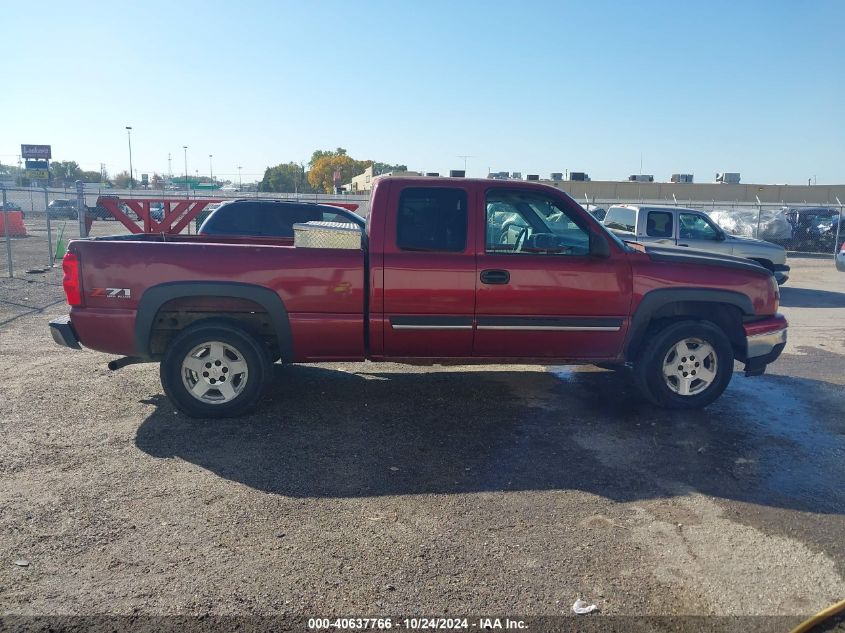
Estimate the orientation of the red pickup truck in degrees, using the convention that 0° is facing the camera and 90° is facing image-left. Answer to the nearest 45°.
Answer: approximately 270°

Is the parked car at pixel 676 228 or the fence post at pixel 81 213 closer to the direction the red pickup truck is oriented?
the parked car

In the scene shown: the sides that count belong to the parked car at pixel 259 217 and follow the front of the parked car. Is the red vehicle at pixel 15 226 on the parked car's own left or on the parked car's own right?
on the parked car's own left

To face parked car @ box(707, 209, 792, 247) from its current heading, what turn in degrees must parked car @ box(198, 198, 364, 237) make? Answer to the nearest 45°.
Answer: approximately 45° to its left

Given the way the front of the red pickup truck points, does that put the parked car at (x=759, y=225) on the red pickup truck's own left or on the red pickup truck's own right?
on the red pickup truck's own left

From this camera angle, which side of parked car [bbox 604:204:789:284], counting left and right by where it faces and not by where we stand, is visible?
right

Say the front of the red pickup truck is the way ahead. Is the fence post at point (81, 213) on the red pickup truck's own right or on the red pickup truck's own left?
on the red pickup truck's own left

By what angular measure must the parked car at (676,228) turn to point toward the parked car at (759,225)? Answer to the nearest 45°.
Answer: approximately 90° to its left

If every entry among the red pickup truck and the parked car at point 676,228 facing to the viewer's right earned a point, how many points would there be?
2

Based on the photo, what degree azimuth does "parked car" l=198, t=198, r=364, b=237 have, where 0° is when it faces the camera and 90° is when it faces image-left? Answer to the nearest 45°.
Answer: approximately 270°
